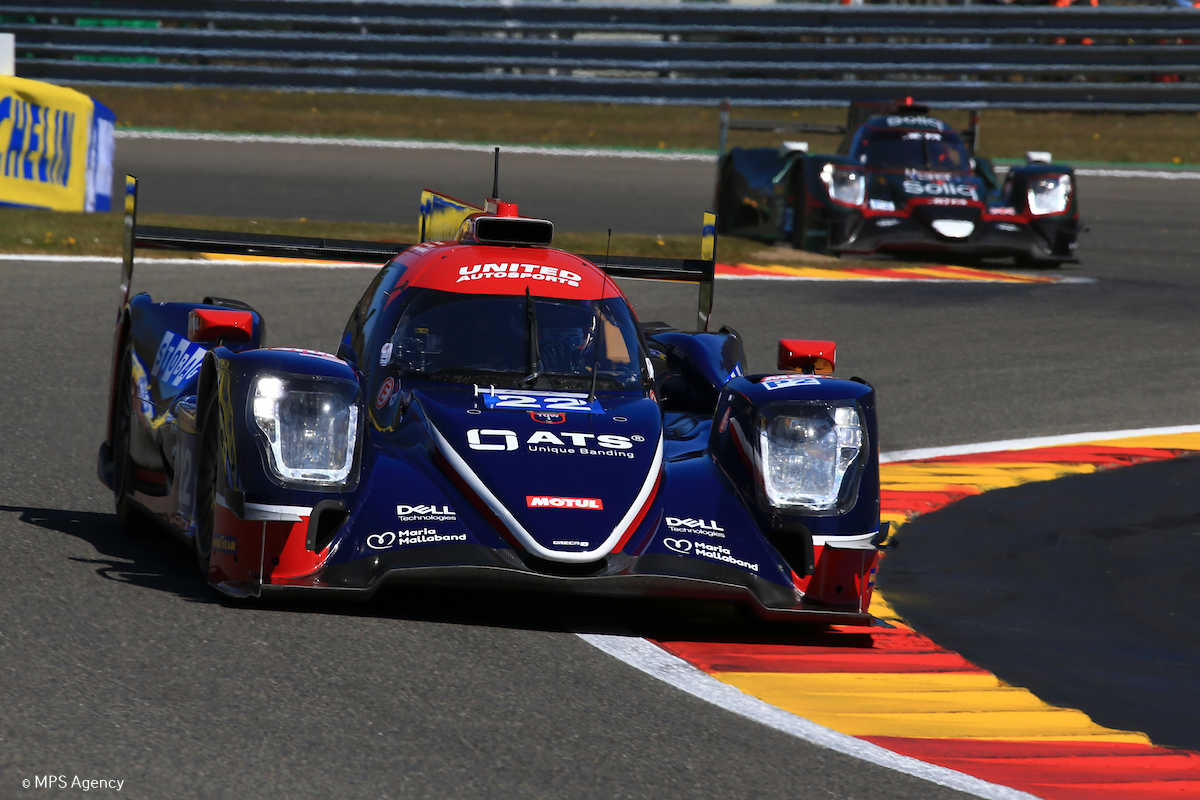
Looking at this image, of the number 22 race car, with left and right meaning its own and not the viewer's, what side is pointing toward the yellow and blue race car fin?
back

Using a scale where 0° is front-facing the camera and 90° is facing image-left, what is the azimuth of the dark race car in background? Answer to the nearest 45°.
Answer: approximately 0°

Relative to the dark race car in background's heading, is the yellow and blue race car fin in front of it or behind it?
in front

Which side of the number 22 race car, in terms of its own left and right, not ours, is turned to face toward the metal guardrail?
back
